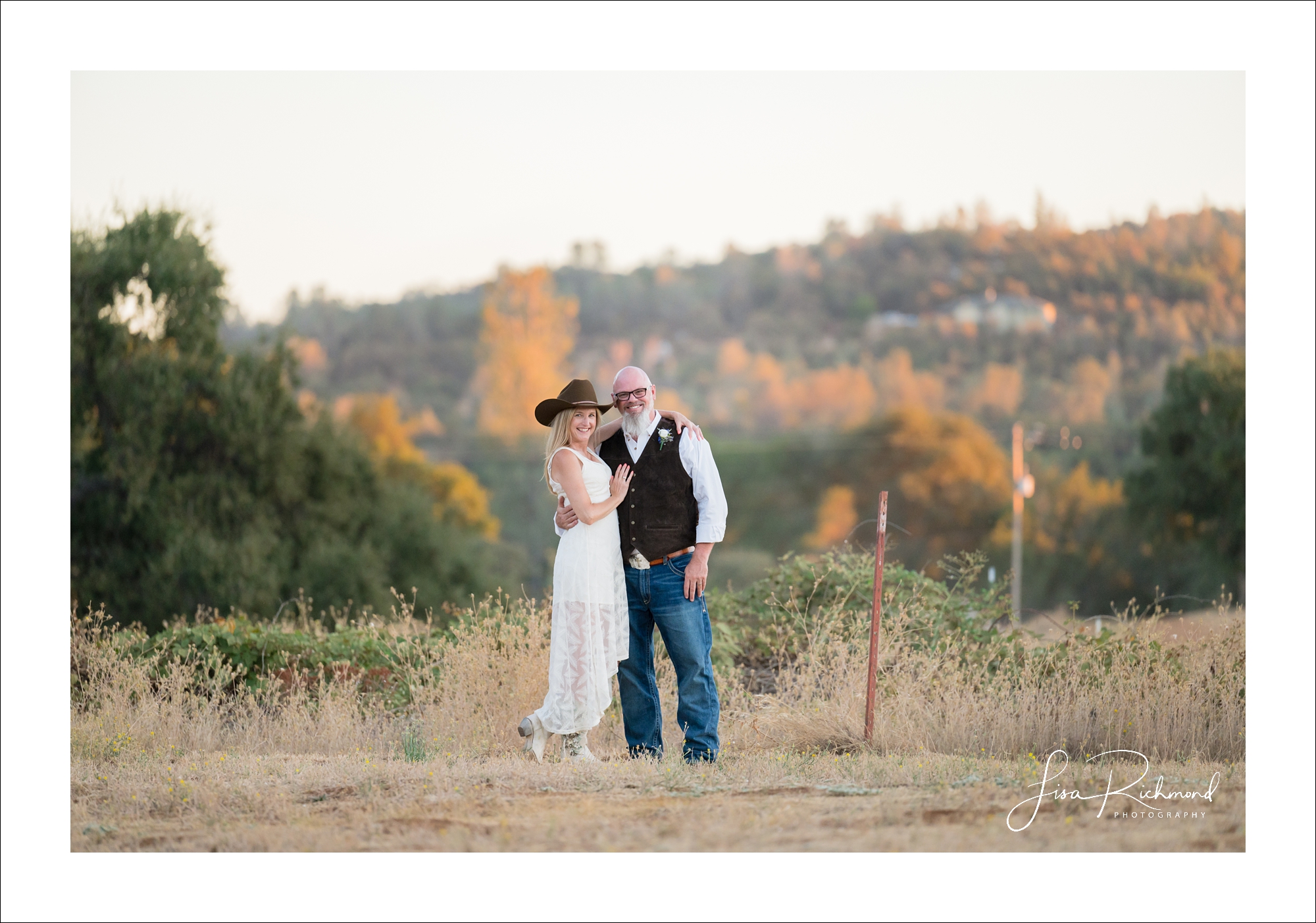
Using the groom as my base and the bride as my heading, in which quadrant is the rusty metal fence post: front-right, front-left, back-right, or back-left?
back-right

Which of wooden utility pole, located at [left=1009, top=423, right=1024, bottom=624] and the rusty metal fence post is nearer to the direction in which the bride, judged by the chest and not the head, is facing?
the rusty metal fence post

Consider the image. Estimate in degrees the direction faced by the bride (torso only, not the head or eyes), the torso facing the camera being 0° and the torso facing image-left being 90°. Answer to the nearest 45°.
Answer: approximately 315°

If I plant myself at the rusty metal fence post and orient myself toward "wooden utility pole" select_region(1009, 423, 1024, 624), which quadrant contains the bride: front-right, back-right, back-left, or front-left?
back-left

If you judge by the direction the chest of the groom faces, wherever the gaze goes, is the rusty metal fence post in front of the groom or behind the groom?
behind

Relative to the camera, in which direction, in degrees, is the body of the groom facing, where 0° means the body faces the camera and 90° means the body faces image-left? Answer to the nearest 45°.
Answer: approximately 45°

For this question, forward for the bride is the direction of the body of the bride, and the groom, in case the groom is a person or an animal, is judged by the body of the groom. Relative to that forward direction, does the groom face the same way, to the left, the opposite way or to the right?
to the right
